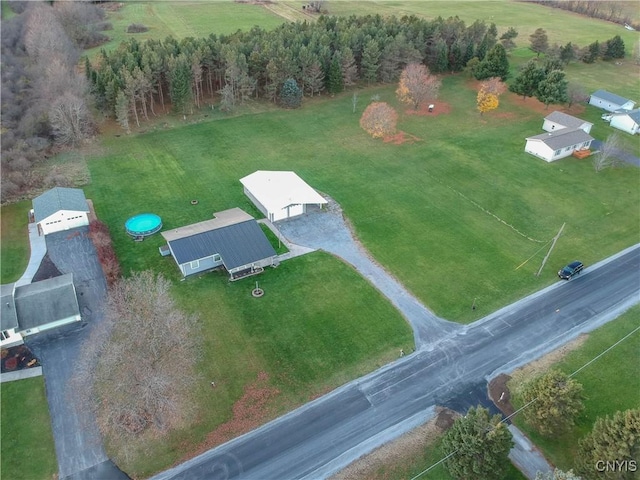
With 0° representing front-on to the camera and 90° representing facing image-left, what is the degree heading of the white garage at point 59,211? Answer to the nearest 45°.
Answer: approximately 0°

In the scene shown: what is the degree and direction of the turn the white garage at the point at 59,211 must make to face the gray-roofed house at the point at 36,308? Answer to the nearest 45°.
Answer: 0° — it already faces it

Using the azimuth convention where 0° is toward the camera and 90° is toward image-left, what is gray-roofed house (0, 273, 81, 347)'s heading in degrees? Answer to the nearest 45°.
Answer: approximately 0°

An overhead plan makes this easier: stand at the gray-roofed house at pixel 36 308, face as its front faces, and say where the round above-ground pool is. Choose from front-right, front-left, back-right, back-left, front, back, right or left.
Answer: back-left

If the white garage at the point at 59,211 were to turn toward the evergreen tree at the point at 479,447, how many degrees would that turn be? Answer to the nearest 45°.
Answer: approximately 45° to its left

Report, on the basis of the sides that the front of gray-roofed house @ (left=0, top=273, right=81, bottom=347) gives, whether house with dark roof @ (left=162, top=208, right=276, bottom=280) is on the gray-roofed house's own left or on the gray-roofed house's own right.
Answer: on the gray-roofed house's own left

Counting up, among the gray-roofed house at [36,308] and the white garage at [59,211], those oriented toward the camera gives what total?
2

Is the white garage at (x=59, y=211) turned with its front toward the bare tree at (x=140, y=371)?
yes

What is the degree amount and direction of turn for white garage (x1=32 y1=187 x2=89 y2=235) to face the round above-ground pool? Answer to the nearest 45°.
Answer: approximately 45° to its left

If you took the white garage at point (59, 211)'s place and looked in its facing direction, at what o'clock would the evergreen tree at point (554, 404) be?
The evergreen tree is roughly at 11 o'clock from the white garage.
